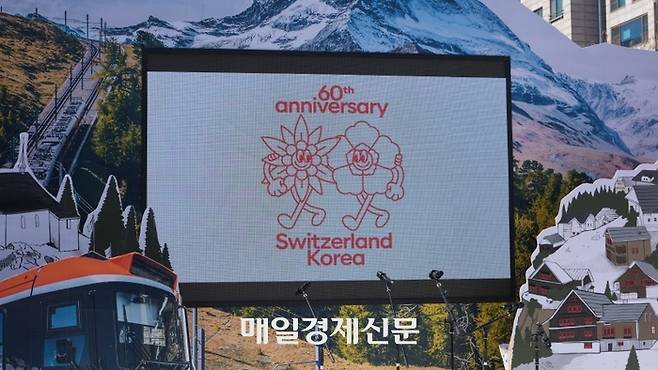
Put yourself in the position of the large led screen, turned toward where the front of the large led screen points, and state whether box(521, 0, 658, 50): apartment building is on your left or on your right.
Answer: on your left

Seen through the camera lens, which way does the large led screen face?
facing the viewer
